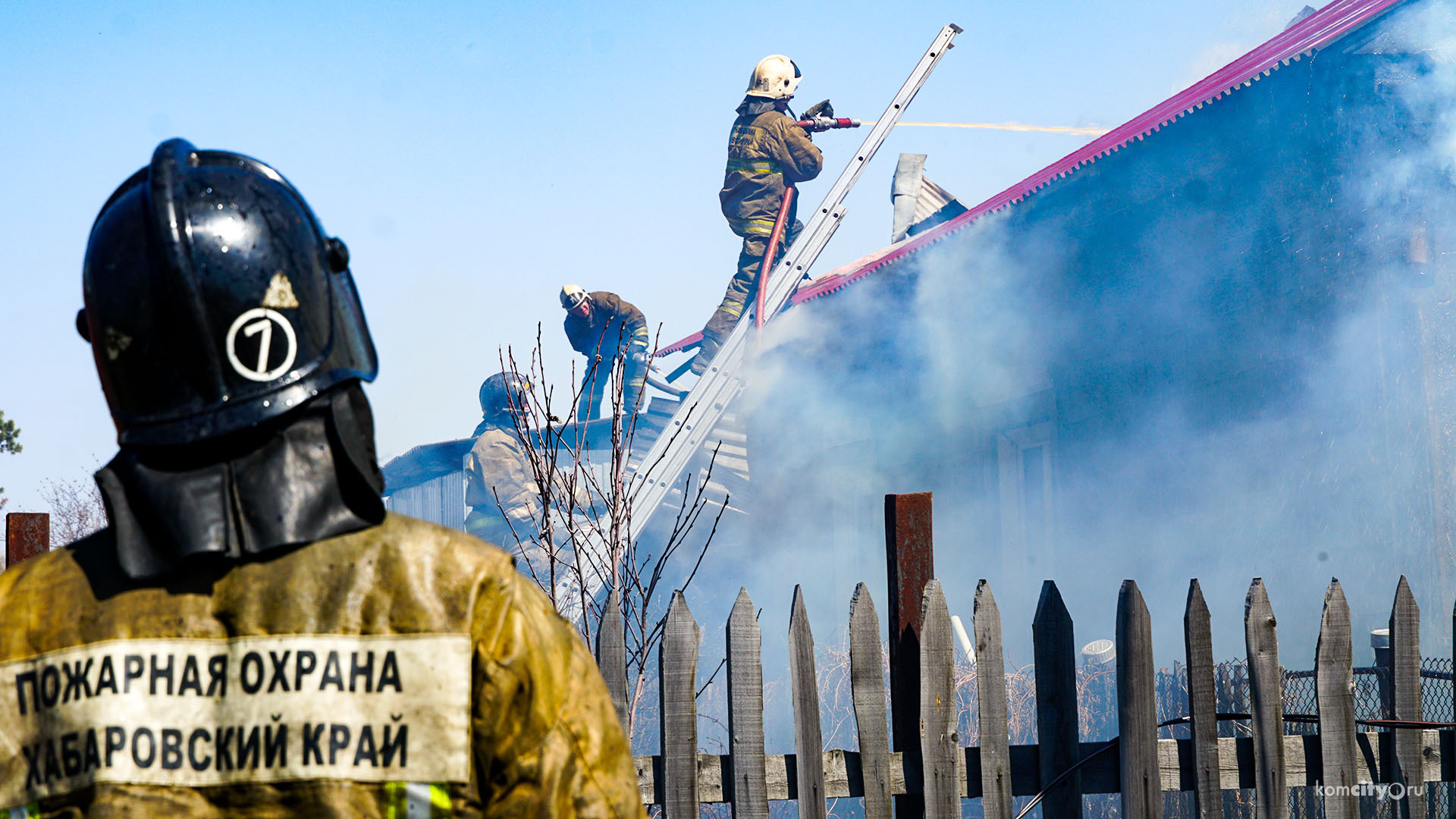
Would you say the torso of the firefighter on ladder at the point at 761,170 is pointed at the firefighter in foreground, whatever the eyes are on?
no

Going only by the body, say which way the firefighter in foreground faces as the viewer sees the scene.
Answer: away from the camera

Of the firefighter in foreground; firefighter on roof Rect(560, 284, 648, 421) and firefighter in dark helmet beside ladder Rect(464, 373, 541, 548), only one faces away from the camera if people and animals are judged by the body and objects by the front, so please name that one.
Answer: the firefighter in foreground

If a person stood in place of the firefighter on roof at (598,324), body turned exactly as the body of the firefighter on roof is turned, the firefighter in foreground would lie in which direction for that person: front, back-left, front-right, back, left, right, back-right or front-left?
front-left

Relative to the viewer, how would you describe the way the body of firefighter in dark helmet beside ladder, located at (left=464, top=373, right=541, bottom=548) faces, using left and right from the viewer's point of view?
facing to the right of the viewer

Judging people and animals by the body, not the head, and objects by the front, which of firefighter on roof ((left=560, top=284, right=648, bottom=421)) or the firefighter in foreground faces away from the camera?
the firefighter in foreground

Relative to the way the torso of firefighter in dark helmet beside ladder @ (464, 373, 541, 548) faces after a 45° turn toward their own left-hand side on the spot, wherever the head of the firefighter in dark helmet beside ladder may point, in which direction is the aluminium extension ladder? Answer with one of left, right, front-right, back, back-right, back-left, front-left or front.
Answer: right

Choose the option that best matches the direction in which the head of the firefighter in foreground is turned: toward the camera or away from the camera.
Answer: away from the camera

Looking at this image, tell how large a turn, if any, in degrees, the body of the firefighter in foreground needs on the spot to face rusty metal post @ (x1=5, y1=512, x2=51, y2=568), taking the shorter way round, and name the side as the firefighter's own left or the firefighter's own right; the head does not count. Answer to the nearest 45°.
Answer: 0° — they already face it

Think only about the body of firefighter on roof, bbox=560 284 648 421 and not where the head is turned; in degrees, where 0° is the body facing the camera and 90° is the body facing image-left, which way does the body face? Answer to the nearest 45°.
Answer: approximately 45°

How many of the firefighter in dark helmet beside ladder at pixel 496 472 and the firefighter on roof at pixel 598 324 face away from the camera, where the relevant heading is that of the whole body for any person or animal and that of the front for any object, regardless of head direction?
0

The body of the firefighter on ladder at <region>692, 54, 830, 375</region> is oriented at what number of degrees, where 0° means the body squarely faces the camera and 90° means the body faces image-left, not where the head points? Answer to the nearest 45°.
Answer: approximately 225°
